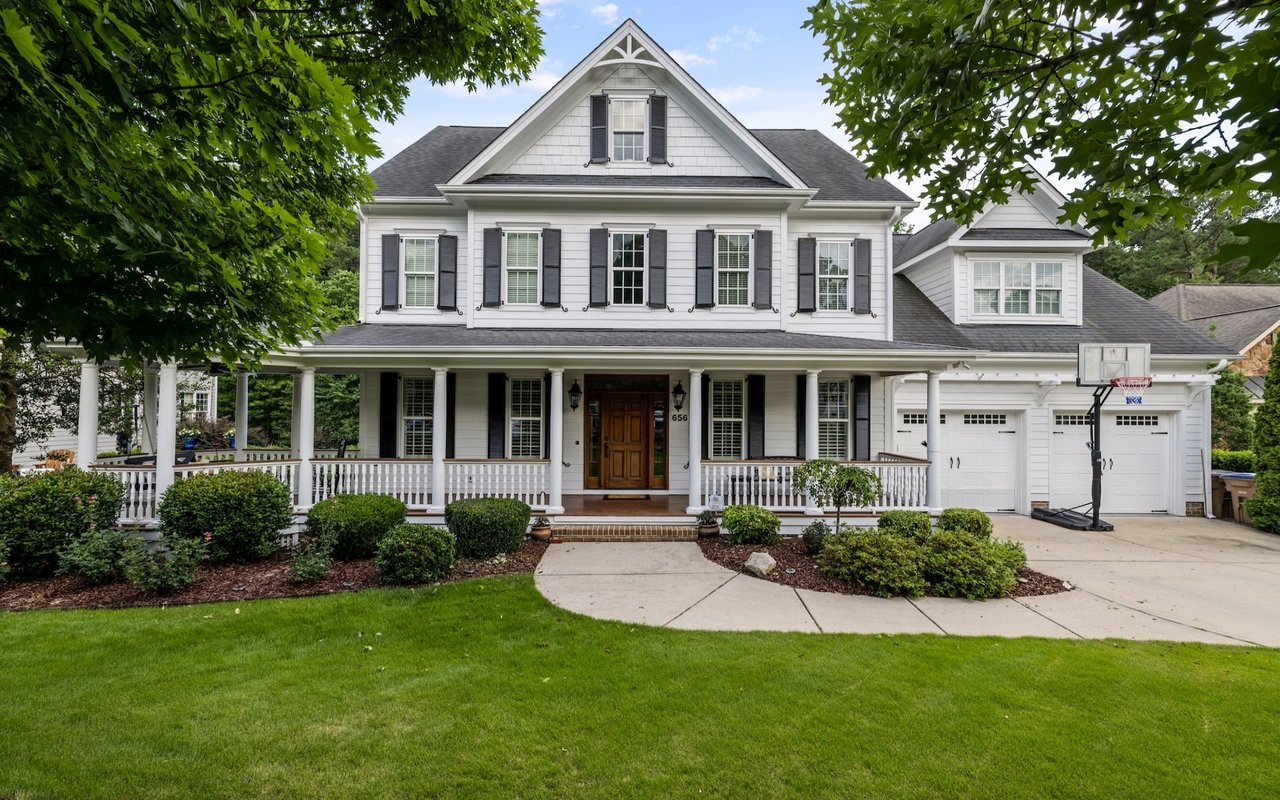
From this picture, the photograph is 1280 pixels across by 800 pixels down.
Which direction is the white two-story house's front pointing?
toward the camera

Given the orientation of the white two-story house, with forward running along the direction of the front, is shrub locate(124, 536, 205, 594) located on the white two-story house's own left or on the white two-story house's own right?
on the white two-story house's own right

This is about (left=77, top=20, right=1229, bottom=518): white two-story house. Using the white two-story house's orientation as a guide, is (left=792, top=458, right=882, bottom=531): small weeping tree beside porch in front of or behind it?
in front

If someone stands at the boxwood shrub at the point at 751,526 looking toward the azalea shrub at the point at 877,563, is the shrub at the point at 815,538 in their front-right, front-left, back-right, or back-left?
front-left

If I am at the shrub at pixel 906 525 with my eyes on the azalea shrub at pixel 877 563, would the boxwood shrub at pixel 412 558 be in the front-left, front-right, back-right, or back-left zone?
front-right

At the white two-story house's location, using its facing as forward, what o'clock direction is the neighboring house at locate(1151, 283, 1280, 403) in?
The neighboring house is roughly at 8 o'clock from the white two-story house.

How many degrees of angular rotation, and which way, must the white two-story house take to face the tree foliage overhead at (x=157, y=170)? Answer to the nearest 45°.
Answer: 0° — it already faces it

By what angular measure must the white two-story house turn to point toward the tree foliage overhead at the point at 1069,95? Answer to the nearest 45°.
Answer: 0° — it already faces it

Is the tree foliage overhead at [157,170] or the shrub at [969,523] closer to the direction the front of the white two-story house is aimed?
the tree foliage overhead

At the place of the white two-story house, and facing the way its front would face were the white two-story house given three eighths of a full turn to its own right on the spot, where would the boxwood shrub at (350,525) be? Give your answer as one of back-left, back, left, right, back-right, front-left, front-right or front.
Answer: left

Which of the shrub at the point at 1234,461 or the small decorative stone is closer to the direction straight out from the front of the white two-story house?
the small decorative stone

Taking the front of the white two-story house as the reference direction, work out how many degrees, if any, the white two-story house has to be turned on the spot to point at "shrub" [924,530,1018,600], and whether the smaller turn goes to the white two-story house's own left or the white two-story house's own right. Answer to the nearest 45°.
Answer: approximately 45° to the white two-story house's own left

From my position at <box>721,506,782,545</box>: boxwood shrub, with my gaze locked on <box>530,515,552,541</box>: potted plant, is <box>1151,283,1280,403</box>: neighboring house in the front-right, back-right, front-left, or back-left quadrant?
back-right

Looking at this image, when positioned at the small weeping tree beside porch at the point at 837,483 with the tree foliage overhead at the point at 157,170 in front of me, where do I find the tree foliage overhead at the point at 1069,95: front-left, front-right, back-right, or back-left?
front-left

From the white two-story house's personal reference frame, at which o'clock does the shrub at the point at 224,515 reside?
The shrub is roughly at 2 o'clock from the white two-story house.

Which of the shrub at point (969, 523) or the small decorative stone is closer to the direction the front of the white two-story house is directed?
the small decorative stone
